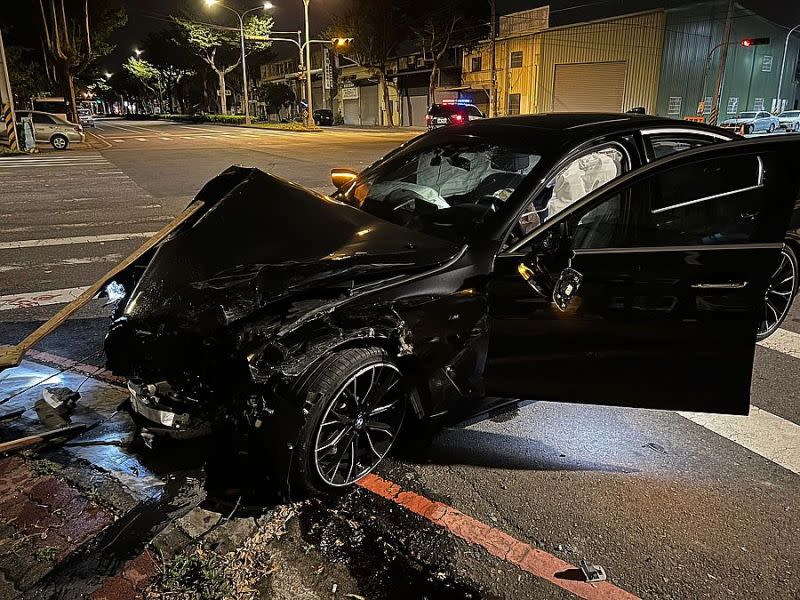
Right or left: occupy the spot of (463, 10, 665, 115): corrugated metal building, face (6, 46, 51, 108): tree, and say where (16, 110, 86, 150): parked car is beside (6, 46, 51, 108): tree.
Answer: left

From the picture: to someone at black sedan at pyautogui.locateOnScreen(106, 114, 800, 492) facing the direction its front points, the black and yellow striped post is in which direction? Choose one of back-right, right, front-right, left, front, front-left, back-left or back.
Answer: right

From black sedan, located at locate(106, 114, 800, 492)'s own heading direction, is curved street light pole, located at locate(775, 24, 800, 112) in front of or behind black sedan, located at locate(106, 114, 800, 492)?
behind

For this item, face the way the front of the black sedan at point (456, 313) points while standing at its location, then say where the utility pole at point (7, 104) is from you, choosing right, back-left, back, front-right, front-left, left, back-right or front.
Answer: right

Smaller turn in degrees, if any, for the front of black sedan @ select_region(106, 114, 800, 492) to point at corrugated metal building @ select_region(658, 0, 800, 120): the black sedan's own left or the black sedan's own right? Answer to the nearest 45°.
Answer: approximately 135° to the black sedan's own right

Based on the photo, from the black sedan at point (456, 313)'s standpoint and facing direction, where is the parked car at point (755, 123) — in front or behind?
behind

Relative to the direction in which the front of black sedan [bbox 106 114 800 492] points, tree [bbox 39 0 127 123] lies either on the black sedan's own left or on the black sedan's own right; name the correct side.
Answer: on the black sedan's own right

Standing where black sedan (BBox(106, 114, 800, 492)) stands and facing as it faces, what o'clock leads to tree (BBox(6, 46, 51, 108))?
The tree is roughly at 3 o'clock from the black sedan.

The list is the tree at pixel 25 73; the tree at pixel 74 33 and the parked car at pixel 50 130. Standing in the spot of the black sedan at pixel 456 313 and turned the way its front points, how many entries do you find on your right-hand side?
3

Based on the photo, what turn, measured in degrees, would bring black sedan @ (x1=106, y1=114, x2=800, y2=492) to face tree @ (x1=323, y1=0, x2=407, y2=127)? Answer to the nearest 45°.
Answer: approximately 135° to its right

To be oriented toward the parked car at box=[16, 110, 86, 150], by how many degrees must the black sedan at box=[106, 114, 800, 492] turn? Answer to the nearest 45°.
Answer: approximately 90° to its right

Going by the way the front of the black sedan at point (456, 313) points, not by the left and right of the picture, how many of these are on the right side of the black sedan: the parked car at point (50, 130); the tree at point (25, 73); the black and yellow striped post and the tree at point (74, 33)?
4

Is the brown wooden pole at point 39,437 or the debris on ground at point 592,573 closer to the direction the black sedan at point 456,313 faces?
the brown wooden pole

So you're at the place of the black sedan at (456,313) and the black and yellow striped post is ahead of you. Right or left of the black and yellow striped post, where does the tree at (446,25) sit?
right

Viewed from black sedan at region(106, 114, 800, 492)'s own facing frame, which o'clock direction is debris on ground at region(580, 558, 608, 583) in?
The debris on ground is roughly at 9 o'clock from the black sedan.
